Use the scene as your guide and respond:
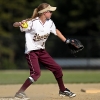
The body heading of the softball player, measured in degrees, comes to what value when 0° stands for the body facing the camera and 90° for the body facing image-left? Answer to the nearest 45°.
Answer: approximately 315°

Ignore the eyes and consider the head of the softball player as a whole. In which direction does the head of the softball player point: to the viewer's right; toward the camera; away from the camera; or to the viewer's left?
to the viewer's right
